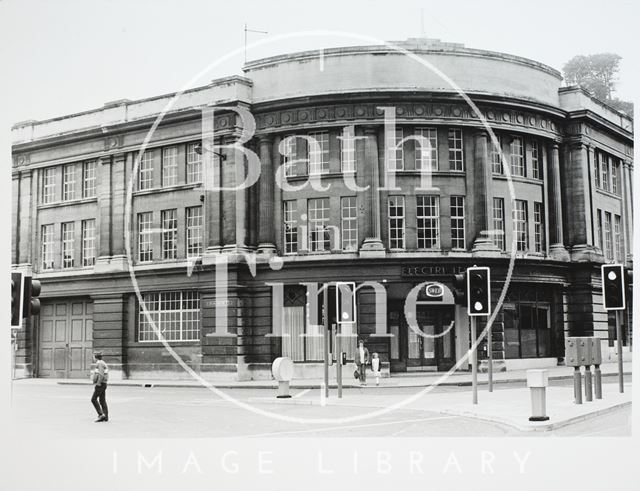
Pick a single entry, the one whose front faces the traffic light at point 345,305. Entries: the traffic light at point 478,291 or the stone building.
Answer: the stone building

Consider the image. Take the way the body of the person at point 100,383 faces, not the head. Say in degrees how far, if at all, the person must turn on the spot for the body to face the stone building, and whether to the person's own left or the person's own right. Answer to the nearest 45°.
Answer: approximately 135° to the person's own right

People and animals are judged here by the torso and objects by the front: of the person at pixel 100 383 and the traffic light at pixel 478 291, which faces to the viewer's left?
the person

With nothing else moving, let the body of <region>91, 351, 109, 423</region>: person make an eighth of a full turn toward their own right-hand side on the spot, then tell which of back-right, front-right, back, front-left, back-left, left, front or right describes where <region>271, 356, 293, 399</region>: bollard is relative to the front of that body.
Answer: right

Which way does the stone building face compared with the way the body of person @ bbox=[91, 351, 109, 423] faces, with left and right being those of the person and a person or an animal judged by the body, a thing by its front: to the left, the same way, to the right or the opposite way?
to the left

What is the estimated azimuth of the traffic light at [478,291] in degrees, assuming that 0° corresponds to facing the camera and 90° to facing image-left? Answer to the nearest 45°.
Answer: approximately 0°

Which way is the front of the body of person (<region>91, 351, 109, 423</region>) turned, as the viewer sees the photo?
to the viewer's left

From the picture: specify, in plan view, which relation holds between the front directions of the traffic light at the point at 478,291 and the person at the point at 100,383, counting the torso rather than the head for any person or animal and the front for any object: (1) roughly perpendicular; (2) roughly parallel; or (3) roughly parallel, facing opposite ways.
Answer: roughly perpendicular
